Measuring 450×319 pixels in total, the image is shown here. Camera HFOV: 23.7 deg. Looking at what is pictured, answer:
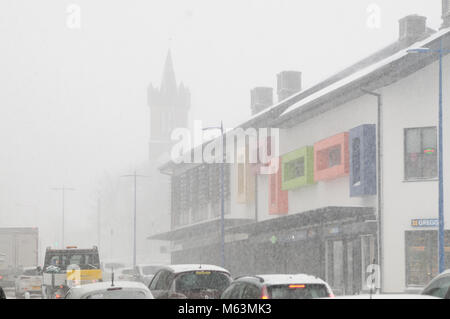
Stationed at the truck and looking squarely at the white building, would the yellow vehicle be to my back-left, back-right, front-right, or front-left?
front-right

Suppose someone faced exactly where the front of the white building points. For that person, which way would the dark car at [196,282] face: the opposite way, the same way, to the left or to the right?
to the right

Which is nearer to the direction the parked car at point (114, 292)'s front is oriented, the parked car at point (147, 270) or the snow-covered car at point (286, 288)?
the parked car

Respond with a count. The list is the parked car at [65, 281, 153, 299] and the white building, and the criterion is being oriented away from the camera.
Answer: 1

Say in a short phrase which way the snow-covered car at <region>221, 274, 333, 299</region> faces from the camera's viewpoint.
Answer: facing away from the viewer and to the left of the viewer

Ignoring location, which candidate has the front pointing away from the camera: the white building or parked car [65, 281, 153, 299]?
the parked car

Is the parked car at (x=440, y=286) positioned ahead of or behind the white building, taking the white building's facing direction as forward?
ahead

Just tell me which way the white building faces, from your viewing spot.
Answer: facing the viewer and to the left of the viewer

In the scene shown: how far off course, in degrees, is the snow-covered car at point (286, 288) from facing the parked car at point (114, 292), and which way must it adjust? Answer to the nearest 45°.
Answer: approximately 45° to its left

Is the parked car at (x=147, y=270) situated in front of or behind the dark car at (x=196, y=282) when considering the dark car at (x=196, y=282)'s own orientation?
in front

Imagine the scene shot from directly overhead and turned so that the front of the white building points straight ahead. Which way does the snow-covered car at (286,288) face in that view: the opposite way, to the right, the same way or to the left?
to the right

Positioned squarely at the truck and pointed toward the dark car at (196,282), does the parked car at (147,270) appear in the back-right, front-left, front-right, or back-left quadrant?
front-left

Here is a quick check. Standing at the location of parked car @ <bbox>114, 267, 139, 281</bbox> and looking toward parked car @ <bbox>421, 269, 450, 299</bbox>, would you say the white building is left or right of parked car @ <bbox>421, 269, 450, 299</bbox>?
left

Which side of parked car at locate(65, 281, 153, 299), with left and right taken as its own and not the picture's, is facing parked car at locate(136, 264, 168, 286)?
front

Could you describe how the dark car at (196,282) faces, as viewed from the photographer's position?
facing away from the viewer and to the left of the viewer

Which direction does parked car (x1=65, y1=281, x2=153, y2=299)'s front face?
away from the camera
